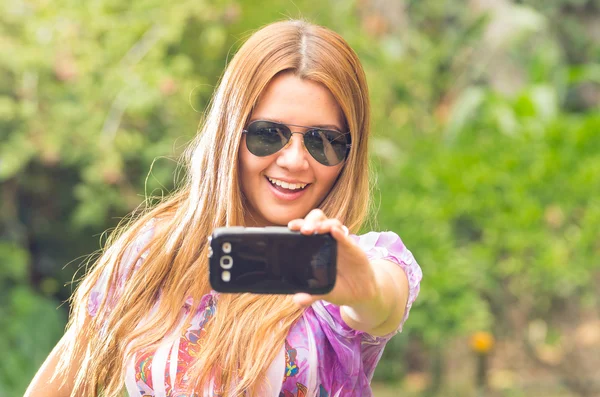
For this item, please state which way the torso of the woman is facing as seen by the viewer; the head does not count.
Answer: toward the camera

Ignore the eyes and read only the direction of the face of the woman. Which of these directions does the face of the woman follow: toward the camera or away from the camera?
toward the camera
